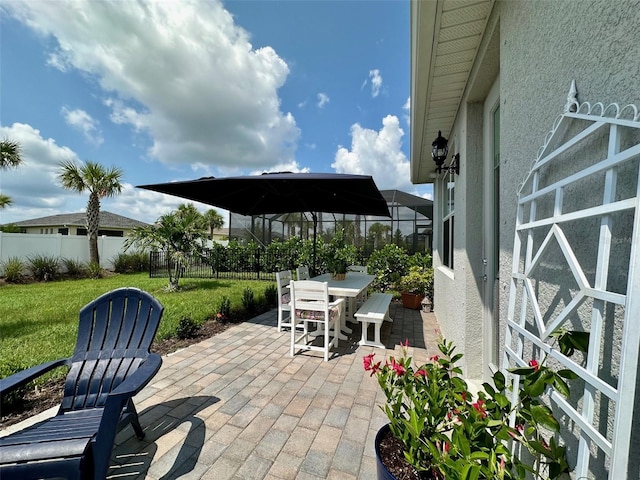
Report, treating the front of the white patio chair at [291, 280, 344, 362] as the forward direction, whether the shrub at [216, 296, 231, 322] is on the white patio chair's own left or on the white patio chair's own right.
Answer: on the white patio chair's own left

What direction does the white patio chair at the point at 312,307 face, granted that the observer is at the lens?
facing away from the viewer and to the right of the viewer

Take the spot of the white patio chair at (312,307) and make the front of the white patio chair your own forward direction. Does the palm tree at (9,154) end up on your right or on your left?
on your left

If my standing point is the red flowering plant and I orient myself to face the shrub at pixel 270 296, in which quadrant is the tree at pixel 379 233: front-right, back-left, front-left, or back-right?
front-right

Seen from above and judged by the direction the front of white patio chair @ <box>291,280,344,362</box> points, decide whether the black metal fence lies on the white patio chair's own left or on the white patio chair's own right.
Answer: on the white patio chair's own left

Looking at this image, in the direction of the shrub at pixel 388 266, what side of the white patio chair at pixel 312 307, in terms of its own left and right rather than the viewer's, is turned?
front

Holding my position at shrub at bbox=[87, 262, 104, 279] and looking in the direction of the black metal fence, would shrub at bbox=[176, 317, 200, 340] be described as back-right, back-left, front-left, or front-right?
front-right

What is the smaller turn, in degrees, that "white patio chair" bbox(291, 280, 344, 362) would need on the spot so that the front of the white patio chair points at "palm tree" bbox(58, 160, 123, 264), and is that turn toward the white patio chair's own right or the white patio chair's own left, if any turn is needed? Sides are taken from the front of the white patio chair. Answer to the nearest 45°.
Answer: approximately 90° to the white patio chair's own left

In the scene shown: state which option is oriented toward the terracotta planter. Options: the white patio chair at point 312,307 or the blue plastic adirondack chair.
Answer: the white patio chair
